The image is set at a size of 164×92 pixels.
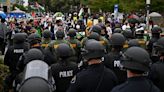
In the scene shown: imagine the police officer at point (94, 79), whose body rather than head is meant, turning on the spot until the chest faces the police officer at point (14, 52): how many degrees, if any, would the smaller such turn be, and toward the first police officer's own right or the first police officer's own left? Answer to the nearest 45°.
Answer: approximately 45° to the first police officer's own left

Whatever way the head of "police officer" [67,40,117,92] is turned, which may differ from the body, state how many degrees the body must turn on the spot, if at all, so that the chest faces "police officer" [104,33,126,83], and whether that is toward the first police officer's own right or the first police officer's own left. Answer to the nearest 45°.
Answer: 0° — they already face them

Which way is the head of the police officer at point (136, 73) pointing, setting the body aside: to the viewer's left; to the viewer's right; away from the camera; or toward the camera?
away from the camera

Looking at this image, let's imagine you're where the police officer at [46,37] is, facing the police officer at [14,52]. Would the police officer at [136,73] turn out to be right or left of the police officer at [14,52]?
left

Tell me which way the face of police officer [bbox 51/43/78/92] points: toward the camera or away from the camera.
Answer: away from the camera

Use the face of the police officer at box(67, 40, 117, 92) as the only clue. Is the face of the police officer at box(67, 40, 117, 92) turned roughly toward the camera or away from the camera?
away from the camera

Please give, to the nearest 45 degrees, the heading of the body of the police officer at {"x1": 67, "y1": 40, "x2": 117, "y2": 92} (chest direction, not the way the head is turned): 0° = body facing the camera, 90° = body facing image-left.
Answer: approximately 180°

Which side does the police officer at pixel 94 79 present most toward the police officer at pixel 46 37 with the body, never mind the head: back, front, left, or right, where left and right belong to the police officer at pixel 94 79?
front

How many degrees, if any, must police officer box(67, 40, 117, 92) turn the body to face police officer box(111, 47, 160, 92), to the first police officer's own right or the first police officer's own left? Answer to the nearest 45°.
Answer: approximately 135° to the first police officer's own right
